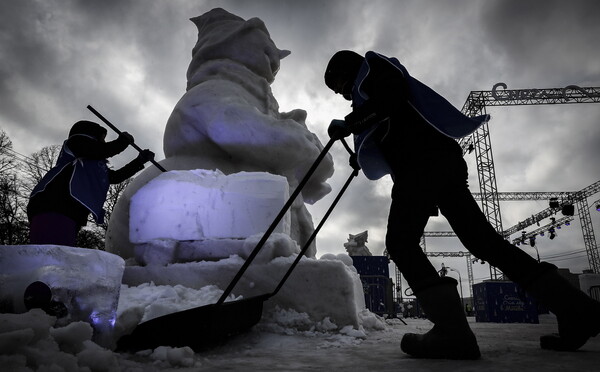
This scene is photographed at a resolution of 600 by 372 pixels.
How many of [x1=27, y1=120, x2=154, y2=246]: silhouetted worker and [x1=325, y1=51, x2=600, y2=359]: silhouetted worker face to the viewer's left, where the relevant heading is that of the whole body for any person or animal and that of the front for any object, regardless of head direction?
1

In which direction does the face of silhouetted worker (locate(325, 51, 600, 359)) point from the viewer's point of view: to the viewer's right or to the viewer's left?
to the viewer's left

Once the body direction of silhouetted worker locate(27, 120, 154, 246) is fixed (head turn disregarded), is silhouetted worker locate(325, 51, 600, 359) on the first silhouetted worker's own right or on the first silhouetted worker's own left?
on the first silhouetted worker's own right

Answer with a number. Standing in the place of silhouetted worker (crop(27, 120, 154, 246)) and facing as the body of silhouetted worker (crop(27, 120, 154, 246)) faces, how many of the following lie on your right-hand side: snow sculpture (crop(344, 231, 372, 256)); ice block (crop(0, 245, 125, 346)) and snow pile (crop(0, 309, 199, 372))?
2

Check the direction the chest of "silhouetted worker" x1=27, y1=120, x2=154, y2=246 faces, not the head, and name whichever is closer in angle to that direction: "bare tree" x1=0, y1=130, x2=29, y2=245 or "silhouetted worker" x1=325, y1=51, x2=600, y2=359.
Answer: the silhouetted worker

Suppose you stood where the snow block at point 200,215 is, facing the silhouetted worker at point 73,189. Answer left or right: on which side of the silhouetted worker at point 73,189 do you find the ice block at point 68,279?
left

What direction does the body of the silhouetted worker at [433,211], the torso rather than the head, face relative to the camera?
to the viewer's left

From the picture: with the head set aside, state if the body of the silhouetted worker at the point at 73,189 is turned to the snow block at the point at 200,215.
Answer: yes

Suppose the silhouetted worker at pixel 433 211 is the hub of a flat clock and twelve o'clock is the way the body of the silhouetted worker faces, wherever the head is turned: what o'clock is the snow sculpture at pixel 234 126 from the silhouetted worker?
The snow sculpture is roughly at 1 o'clock from the silhouetted worker.

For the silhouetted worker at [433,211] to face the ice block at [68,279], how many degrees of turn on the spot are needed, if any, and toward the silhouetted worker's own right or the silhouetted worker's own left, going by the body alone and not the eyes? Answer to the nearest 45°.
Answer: approximately 45° to the silhouetted worker's own left

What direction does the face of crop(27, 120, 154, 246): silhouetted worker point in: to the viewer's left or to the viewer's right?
to the viewer's right

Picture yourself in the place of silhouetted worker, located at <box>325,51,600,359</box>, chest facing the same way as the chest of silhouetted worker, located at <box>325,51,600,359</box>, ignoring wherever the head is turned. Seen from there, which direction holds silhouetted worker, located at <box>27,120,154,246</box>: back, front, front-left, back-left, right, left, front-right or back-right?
front

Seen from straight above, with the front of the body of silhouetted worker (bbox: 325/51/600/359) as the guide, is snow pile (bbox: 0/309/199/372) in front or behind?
in front

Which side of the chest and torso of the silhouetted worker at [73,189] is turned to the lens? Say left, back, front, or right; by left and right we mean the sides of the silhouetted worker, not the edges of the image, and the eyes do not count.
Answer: right

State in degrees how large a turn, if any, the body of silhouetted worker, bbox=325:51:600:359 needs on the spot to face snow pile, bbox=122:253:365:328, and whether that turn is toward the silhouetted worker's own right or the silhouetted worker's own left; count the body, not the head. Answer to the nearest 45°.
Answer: approximately 45° to the silhouetted worker's own right
